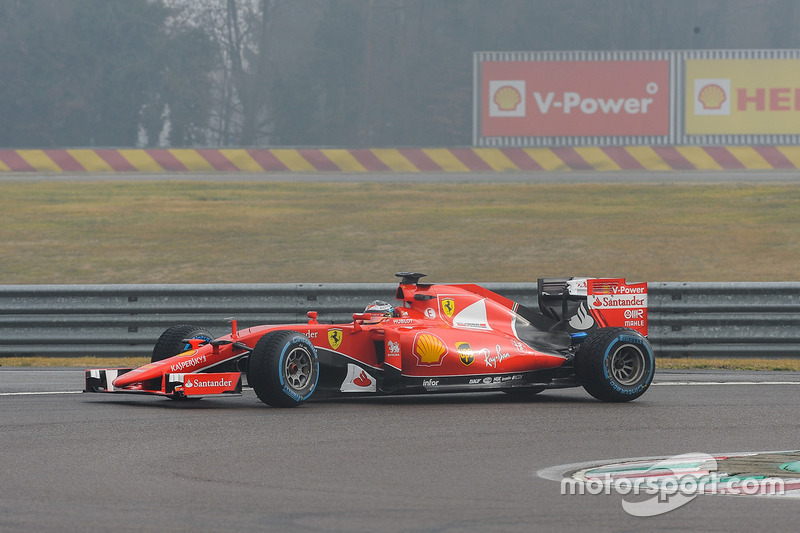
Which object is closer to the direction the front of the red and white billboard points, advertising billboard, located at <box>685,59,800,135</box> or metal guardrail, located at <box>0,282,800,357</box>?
the metal guardrail

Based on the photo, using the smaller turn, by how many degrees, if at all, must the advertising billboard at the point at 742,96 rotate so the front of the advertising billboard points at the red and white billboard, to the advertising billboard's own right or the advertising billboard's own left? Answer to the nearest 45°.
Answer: approximately 90° to the advertising billboard's own right

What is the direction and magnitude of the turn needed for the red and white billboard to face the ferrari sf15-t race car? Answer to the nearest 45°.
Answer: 0° — it already faces it

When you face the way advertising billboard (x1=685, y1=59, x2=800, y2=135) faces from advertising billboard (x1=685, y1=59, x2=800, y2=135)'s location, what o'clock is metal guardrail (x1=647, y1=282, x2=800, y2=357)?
The metal guardrail is roughly at 12 o'clock from the advertising billboard.

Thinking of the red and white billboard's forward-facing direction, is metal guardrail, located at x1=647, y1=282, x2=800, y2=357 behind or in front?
in front

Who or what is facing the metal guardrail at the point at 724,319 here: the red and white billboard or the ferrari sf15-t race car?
the red and white billboard

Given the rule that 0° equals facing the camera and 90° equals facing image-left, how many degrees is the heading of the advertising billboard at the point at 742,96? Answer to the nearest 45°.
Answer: approximately 0°

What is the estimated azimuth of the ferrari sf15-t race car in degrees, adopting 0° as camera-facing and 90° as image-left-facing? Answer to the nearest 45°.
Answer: approximately 45°

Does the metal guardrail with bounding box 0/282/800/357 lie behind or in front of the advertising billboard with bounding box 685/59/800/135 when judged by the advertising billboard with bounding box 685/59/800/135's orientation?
in front

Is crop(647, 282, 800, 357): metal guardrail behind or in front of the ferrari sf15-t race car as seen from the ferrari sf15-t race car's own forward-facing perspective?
behind

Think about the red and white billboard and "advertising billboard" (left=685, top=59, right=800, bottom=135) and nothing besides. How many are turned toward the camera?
2
